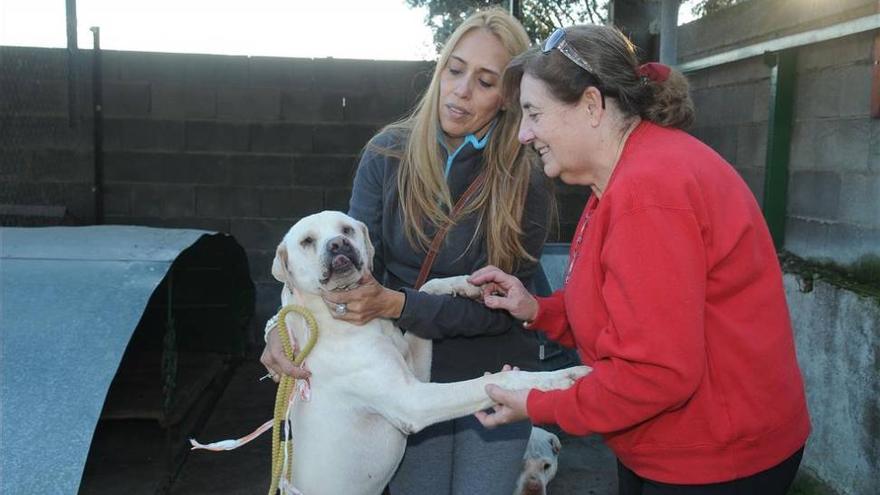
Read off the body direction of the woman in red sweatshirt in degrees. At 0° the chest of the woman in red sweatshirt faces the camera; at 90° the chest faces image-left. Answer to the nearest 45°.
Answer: approximately 90°

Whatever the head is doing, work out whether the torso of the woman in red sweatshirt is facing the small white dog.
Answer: no

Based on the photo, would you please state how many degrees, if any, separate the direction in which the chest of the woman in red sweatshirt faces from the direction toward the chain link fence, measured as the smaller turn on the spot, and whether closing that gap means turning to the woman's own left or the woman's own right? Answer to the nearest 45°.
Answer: approximately 45° to the woman's own right

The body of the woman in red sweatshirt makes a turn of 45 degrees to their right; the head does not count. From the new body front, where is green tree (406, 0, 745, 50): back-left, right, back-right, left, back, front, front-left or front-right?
front-right

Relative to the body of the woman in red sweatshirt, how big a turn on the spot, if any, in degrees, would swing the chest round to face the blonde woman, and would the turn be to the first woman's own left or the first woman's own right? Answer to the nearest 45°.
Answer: approximately 45° to the first woman's own right
